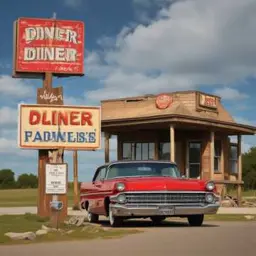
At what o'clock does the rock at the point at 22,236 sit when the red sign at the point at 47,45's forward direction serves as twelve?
The rock is roughly at 12 o'clock from the red sign.

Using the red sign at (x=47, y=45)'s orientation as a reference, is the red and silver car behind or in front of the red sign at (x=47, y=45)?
in front

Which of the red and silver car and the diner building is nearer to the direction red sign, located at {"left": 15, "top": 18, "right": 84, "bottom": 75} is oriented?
the red and silver car

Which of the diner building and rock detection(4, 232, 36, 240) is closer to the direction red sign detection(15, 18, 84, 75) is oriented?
the rock

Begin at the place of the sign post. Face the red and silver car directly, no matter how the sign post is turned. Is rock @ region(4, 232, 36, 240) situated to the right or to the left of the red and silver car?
right

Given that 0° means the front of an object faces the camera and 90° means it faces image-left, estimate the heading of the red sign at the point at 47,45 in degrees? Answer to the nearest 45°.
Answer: approximately 0°

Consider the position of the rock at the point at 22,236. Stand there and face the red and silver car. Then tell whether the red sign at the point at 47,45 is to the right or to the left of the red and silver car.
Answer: left

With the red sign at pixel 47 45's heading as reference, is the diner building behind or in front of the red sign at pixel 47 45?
behind
